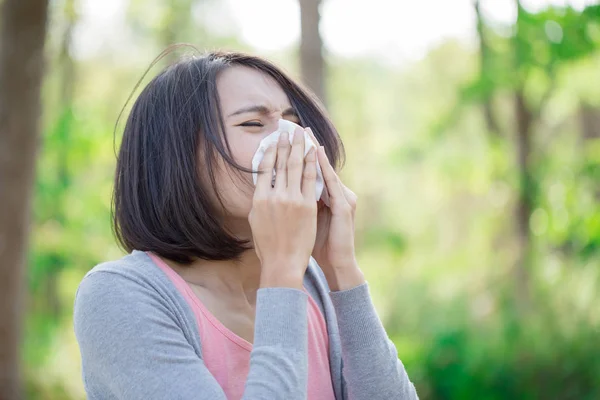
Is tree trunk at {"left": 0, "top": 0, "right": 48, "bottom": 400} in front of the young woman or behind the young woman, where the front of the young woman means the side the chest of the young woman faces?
behind

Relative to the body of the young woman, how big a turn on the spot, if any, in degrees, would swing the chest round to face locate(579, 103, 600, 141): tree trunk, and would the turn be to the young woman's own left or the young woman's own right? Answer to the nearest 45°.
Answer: approximately 90° to the young woman's own left

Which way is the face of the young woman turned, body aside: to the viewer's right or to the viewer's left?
to the viewer's right

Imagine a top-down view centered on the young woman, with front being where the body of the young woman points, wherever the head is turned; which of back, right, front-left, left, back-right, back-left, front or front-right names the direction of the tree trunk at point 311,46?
back-left

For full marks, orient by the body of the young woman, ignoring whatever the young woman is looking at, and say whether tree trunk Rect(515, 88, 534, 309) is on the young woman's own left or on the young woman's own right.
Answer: on the young woman's own left

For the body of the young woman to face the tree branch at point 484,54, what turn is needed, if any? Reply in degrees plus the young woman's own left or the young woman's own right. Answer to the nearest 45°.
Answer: approximately 90° to the young woman's own left

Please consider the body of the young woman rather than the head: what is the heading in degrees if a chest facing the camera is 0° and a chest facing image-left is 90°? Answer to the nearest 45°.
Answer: approximately 315°
